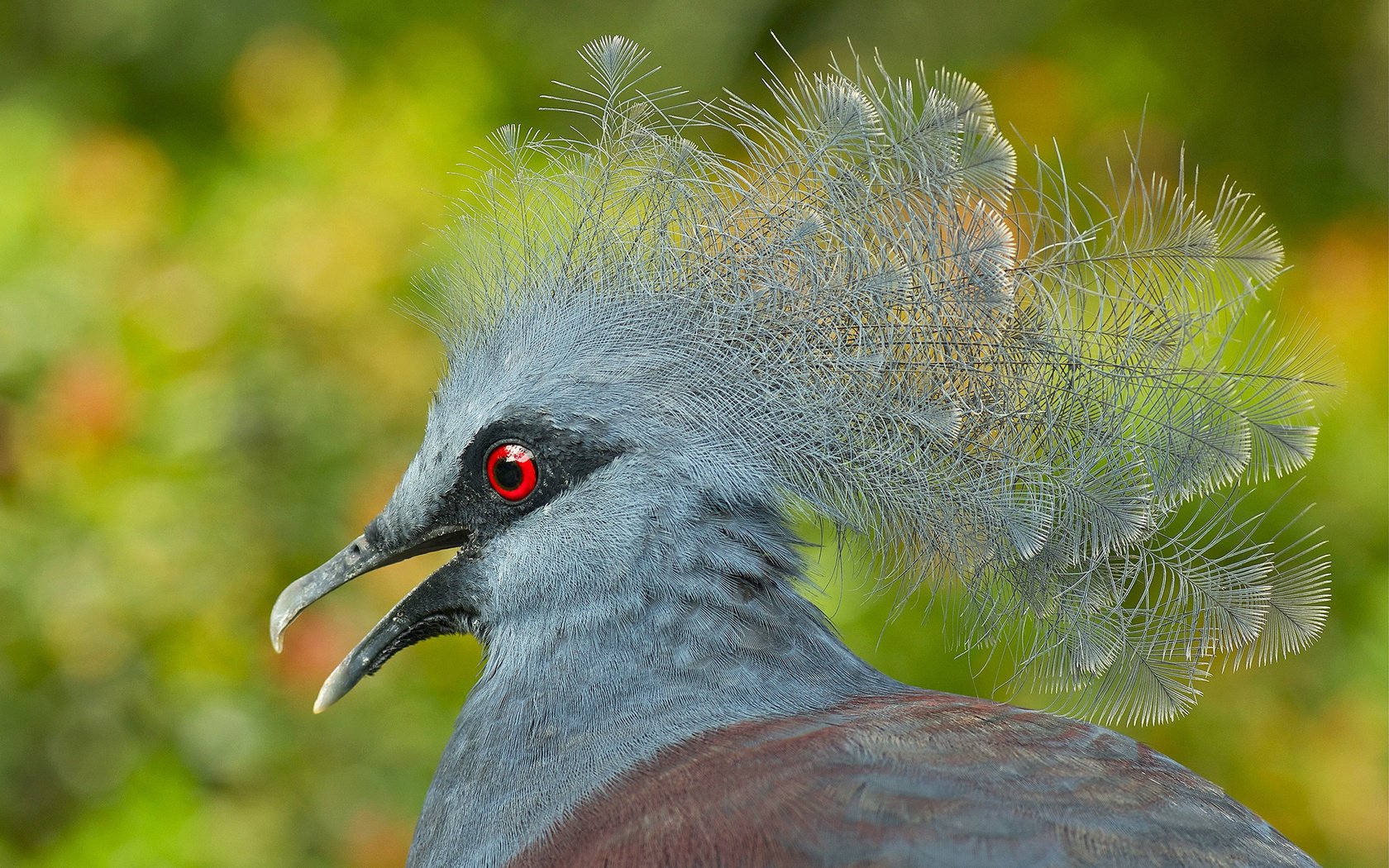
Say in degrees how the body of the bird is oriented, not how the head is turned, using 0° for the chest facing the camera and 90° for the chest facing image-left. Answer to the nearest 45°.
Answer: approximately 90°
